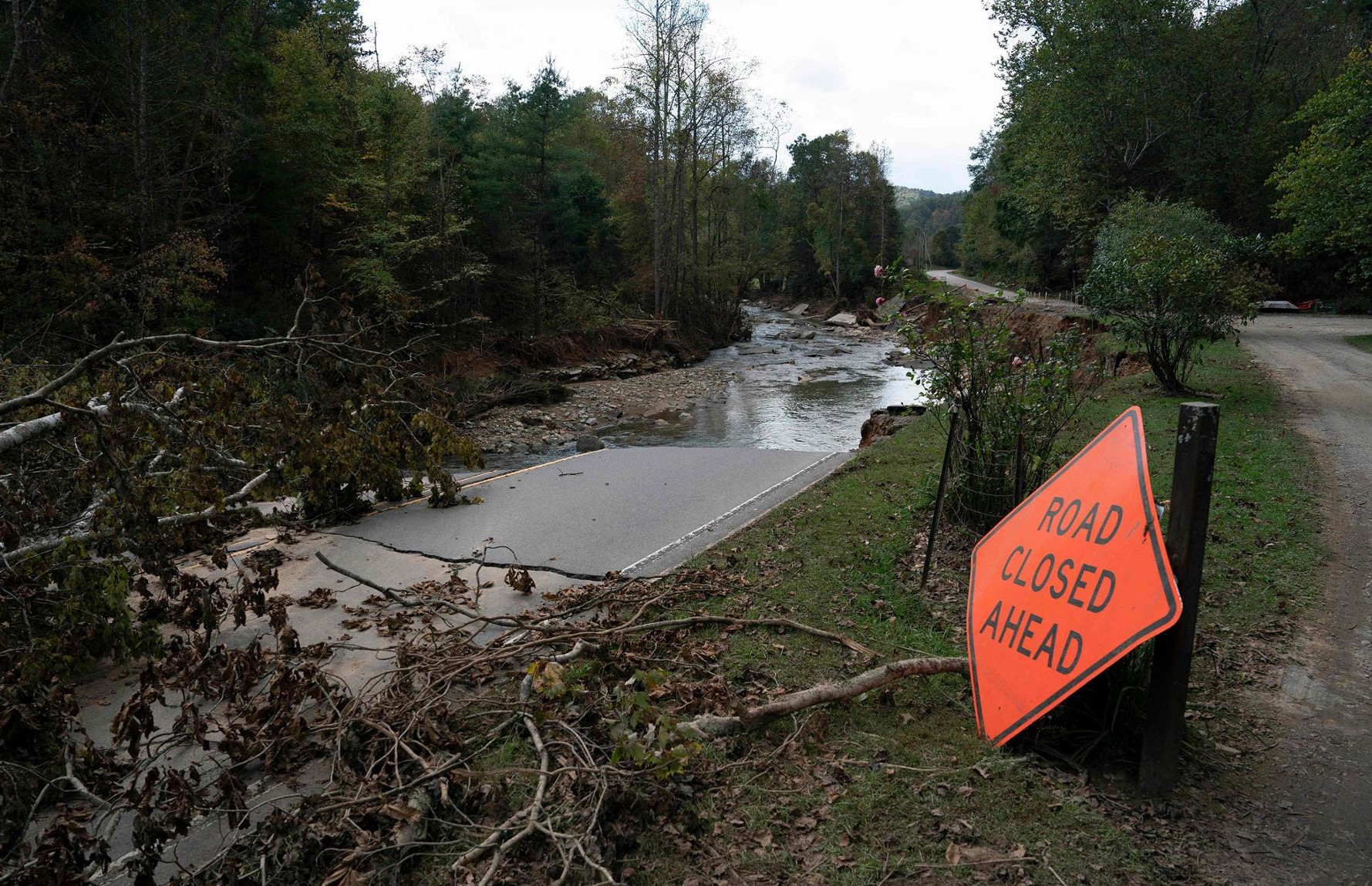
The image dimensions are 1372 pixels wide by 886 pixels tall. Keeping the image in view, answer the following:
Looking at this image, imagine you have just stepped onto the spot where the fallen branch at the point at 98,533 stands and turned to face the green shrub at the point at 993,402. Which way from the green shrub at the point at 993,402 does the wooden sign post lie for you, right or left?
right

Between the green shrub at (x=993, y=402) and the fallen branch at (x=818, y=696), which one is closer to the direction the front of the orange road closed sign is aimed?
the fallen branch

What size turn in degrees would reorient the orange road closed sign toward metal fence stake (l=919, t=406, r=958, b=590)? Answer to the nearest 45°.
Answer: approximately 135° to its right

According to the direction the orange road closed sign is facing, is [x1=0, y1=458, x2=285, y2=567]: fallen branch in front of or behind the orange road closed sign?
in front

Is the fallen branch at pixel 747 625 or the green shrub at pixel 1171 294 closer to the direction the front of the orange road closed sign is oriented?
the fallen branch

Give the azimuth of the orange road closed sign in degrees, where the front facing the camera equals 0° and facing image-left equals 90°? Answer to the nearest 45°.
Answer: approximately 45°

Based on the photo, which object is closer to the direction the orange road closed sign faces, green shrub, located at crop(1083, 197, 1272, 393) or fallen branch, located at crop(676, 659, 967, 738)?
the fallen branch

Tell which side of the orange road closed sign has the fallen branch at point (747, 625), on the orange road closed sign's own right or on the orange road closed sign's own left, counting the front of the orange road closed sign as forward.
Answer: on the orange road closed sign's own right

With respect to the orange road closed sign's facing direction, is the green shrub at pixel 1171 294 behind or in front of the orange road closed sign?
behind

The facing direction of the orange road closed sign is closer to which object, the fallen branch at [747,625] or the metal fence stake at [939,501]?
the fallen branch

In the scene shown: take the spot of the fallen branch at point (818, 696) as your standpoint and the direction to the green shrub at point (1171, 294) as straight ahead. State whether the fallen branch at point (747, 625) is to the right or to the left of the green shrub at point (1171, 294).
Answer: left
